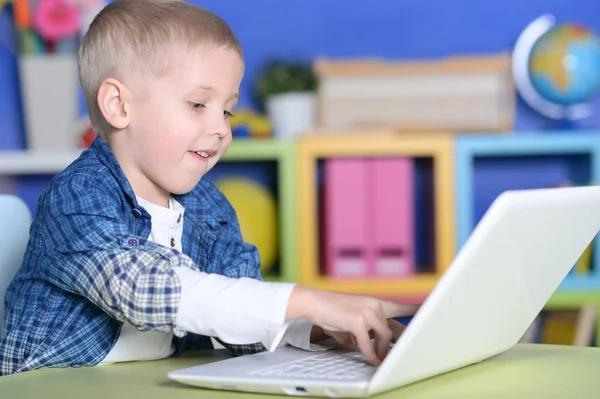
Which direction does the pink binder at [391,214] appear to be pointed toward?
toward the camera

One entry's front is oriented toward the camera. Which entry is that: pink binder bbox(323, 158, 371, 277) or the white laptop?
the pink binder

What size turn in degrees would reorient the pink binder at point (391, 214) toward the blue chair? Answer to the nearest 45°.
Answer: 0° — it already faces it

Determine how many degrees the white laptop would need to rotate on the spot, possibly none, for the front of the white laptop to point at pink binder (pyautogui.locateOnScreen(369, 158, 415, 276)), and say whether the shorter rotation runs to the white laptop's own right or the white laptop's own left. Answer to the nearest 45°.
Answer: approximately 45° to the white laptop's own right

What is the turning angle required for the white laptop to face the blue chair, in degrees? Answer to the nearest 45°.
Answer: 0° — it already faces it

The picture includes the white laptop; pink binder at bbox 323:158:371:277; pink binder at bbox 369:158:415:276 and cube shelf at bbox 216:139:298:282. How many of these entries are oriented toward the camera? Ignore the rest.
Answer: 3

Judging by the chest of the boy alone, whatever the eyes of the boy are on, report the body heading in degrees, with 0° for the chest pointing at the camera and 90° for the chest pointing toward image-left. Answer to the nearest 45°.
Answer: approximately 315°

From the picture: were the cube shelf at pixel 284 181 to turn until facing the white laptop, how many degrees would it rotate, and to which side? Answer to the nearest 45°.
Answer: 0° — it already faces it

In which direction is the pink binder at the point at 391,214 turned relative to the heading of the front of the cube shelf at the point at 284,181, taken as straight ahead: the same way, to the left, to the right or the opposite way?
the same way

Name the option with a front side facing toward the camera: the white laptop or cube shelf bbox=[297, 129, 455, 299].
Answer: the cube shelf

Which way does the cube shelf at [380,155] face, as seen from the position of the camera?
facing the viewer
